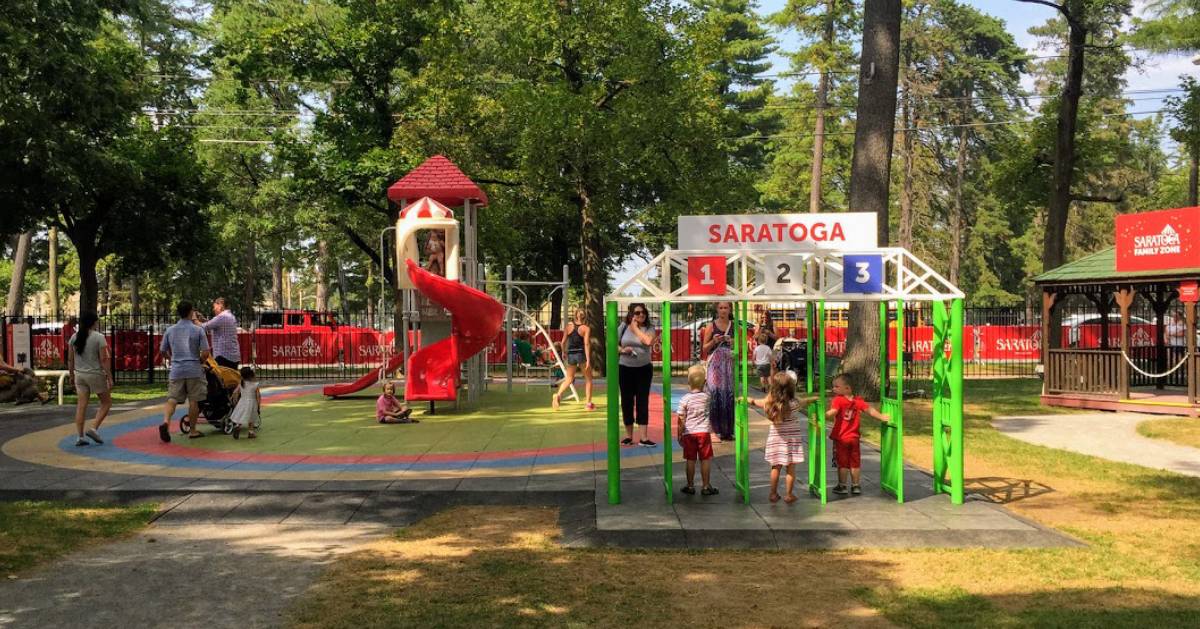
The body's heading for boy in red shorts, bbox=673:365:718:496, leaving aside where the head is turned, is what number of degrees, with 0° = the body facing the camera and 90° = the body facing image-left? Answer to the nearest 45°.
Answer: approximately 180°

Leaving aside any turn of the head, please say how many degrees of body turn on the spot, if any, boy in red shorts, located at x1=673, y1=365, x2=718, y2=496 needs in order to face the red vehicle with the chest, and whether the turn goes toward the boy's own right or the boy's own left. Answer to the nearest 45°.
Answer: approximately 45° to the boy's own left

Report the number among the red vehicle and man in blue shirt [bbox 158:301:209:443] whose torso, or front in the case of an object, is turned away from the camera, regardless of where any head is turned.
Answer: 1

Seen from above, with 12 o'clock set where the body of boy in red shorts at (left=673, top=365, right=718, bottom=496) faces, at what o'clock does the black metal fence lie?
The black metal fence is roughly at 11 o'clock from the boy in red shorts.

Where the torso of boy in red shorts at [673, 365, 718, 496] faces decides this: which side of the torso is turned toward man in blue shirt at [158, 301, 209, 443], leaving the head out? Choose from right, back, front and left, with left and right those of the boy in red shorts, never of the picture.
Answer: left

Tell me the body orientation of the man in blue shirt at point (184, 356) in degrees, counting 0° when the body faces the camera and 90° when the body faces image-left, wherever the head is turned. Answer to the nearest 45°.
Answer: approximately 180°

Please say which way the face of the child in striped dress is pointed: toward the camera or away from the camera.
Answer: away from the camera

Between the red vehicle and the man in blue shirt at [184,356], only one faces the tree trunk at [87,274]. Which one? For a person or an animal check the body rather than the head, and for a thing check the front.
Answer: the man in blue shirt

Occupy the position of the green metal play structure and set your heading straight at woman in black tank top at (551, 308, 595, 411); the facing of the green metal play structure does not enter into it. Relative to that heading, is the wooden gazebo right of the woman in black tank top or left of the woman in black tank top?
right

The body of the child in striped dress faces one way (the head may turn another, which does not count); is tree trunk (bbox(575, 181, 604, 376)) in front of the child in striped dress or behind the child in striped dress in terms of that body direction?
in front

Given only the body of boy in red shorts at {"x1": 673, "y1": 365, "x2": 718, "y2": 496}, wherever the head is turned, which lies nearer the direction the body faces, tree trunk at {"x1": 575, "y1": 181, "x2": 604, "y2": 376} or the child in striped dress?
the tree trunk
